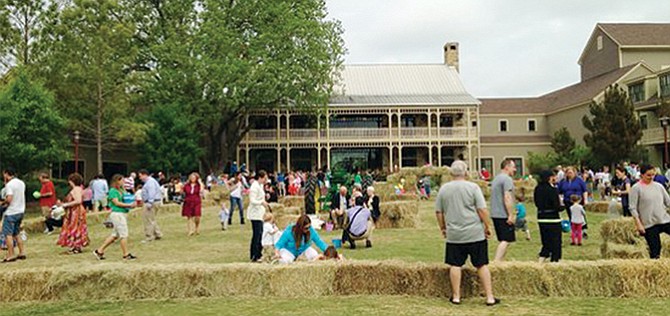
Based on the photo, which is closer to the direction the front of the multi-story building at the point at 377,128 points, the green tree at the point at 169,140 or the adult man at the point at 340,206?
the adult man

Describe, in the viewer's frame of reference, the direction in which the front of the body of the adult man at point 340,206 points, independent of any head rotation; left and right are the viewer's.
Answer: facing the viewer and to the right of the viewer

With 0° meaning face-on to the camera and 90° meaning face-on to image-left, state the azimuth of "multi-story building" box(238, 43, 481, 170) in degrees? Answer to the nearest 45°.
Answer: approximately 0°

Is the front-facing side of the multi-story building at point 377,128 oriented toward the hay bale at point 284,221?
yes

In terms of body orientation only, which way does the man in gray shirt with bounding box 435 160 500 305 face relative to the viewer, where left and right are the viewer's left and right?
facing away from the viewer

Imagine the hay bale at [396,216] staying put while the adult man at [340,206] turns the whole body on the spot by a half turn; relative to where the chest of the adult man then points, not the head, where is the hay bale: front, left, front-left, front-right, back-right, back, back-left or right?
right

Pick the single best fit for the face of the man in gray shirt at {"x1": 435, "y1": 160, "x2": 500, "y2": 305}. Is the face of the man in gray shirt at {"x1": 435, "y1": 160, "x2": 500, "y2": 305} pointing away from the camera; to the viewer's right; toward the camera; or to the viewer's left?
away from the camera

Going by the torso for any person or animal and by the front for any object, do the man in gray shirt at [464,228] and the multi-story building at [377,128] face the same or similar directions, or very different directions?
very different directions

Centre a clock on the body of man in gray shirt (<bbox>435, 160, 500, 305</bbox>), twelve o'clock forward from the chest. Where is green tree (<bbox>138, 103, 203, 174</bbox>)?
The green tree is roughly at 11 o'clock from the man in gray shirt.
